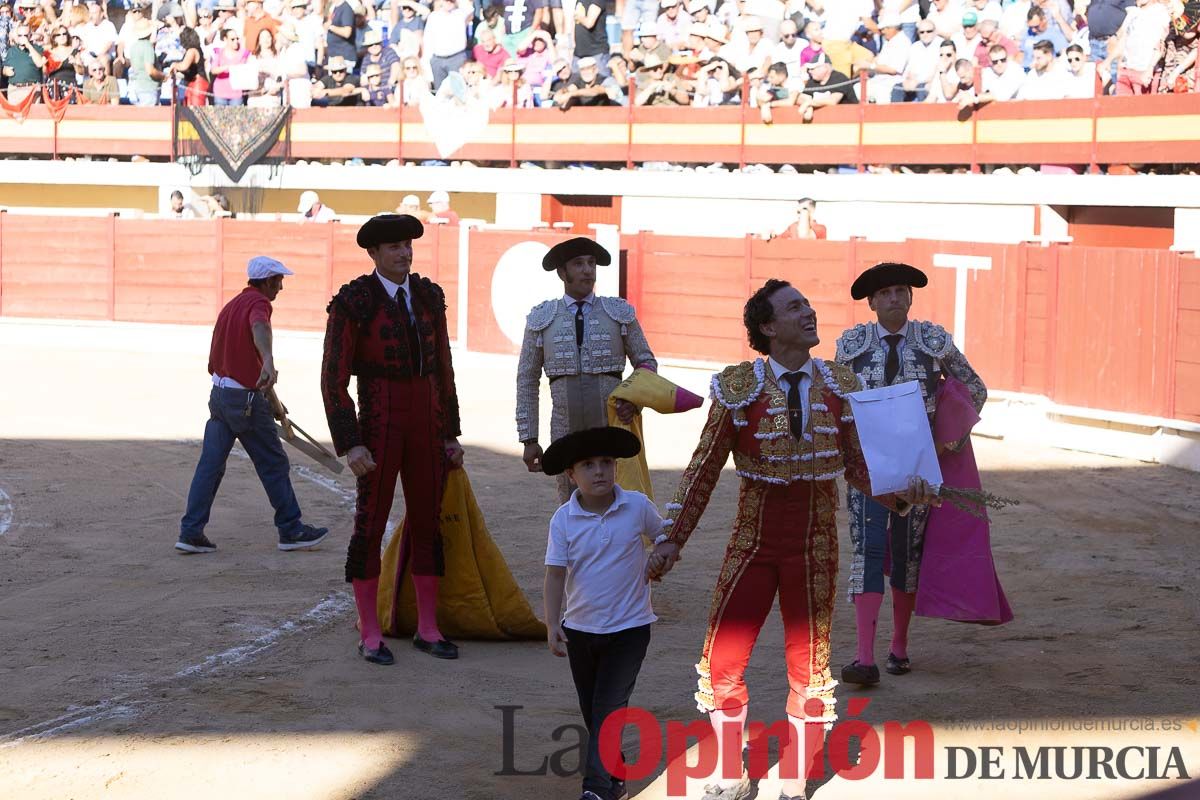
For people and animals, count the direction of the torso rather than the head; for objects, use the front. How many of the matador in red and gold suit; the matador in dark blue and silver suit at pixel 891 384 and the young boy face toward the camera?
3

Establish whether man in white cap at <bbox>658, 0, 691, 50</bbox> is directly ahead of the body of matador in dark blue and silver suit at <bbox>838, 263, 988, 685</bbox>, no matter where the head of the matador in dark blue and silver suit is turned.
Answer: no

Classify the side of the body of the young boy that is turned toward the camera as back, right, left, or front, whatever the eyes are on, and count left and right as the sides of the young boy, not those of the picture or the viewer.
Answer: front

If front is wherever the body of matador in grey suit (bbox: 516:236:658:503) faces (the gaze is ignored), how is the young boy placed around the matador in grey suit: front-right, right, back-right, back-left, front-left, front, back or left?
front

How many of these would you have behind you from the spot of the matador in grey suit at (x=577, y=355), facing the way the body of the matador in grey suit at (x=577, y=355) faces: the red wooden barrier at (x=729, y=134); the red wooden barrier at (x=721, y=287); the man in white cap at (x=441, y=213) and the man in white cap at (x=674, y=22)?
4

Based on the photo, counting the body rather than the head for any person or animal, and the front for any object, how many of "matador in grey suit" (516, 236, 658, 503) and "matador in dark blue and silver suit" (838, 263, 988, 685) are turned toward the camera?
2

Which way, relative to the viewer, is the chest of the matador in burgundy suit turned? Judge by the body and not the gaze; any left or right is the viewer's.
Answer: facing the viewer and to the right of the viewer

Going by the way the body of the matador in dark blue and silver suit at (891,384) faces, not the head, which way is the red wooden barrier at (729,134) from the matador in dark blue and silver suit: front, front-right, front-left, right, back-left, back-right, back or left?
back

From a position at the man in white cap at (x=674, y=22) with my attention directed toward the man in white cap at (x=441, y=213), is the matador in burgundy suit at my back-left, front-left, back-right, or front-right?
front-left

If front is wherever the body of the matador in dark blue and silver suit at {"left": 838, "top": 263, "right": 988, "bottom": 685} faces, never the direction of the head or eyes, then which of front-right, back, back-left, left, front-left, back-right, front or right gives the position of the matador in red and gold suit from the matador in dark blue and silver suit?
front

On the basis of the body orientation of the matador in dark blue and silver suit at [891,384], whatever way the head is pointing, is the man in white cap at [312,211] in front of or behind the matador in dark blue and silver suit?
behind

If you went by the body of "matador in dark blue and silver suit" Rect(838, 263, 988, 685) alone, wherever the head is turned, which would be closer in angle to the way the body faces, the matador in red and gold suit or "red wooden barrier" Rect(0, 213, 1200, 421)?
the matador in red and gold suit

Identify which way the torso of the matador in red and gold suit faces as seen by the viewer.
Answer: toward the camera

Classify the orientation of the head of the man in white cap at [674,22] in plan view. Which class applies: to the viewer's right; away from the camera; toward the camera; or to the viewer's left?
toward the camera

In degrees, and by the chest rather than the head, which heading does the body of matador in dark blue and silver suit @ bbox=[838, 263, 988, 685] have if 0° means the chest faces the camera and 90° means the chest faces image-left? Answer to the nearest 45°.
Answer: approximately 0°

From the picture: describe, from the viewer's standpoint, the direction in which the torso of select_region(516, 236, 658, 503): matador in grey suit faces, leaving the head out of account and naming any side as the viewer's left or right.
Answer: facing the viewer

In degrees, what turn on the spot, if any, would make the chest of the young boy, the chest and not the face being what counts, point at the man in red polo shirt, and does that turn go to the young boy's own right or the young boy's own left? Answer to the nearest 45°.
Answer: approximately 135° to the young boy's own right

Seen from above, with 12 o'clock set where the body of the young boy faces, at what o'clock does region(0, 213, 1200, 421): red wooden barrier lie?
The red wooden barrier is roughly at 6 o'clock from the young boy.
